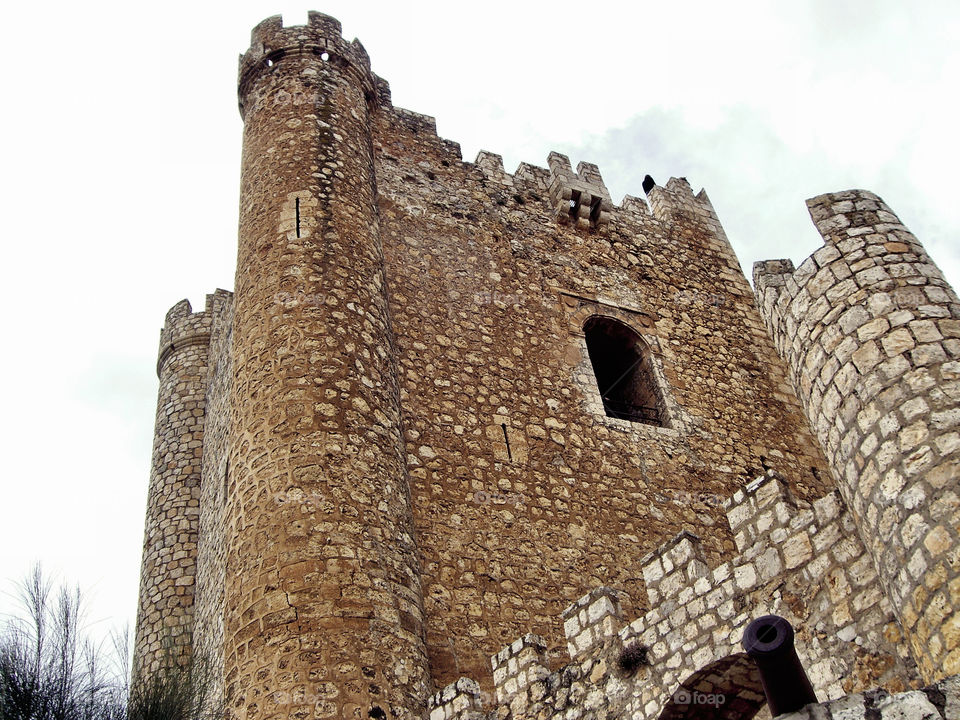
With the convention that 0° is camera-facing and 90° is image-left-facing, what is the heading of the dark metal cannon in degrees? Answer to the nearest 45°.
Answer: approximately 0°

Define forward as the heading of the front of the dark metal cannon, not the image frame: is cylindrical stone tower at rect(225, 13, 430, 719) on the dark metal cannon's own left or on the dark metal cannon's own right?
on the dark metal cannon's own right

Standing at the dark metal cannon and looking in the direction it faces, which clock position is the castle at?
The castle is roughly at 5 o'clock from the dark metal cannon.

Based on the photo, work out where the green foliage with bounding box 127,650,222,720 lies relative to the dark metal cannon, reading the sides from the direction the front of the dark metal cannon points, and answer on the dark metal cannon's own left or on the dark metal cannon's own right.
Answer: on the dark metal cannon's own right
